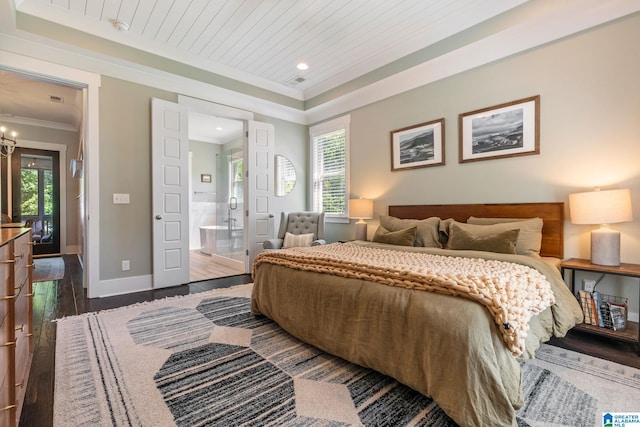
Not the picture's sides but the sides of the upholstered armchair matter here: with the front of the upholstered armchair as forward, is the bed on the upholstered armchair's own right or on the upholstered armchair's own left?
on the upholstered armchair's own left

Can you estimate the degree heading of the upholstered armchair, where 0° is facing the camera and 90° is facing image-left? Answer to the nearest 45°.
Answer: approximately 45°

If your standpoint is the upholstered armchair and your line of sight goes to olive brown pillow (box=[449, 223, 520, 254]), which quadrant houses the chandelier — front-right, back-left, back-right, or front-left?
back-right

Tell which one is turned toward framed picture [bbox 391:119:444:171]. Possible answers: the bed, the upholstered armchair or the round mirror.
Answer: the round mirror

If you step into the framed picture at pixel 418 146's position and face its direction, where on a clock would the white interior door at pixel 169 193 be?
The white interior door is roughly at 1 o'clock from the framed picture.

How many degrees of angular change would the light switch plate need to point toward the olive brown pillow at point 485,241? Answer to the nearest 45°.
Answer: approximately 45° to its left

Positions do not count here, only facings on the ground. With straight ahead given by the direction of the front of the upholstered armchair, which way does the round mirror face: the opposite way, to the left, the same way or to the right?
to the left
